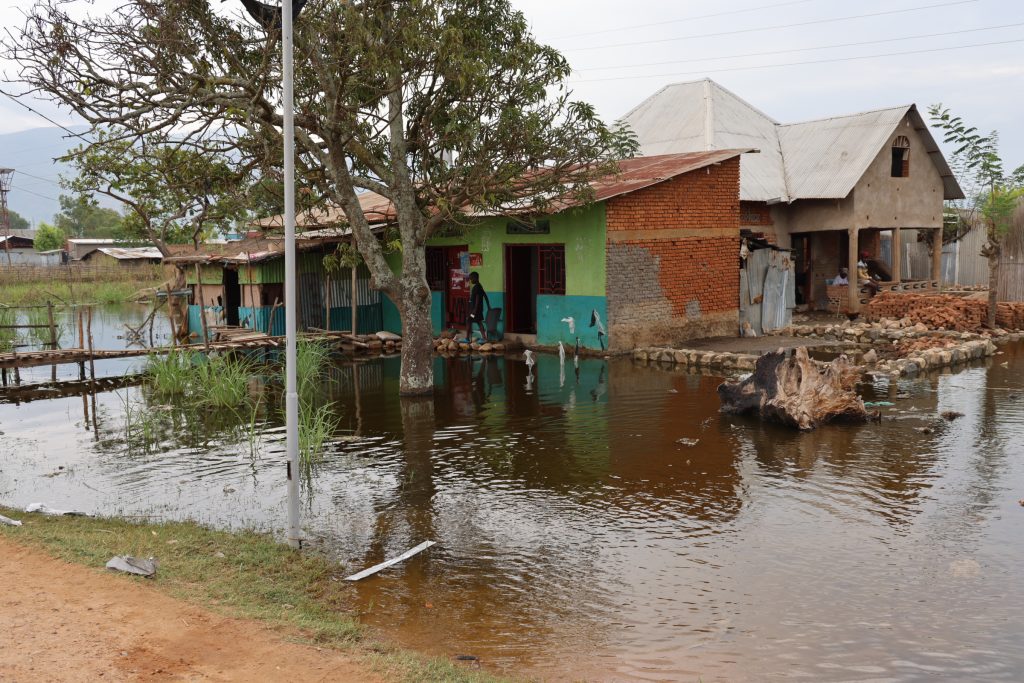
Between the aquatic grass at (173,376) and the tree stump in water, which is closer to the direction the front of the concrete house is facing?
the tree stump in water

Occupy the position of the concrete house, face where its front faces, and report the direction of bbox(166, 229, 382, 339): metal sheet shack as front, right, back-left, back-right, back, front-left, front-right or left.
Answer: right

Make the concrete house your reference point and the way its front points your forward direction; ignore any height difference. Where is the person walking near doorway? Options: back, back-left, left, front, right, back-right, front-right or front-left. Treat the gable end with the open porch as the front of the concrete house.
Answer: right

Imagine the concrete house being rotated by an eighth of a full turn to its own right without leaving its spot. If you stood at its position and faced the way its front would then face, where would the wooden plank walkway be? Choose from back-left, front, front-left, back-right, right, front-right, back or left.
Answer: front-right

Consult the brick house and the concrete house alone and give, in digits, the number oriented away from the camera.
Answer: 0

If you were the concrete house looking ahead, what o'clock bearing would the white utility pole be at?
The white utility pole is roughly at 2 o'clock from the concrete house.

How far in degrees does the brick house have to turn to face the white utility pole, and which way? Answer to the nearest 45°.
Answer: approximately 45° to its left

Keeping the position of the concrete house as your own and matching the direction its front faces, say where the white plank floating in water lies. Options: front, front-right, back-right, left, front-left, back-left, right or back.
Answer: front-right

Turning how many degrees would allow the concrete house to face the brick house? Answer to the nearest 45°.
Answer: approximately 90° to its right

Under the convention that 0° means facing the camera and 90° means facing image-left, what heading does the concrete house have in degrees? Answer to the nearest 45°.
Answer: approximately 315°

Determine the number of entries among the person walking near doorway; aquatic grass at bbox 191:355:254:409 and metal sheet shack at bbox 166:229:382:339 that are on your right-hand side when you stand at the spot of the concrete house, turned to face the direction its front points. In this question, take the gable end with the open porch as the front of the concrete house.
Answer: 3
